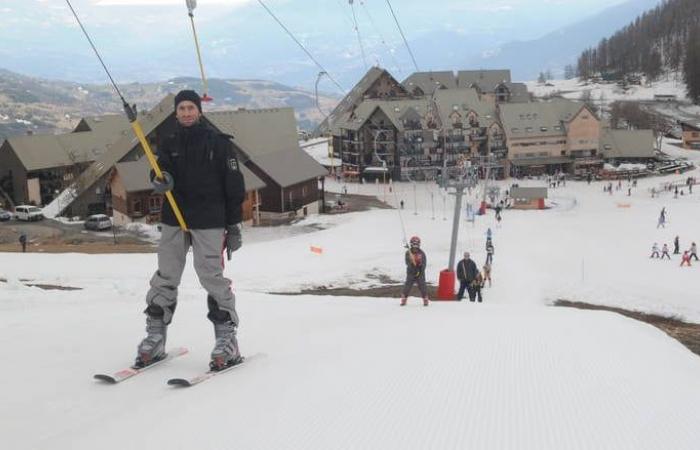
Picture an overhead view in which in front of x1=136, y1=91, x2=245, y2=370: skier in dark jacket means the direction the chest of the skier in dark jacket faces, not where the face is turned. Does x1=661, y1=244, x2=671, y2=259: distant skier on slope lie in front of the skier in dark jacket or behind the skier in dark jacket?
behind

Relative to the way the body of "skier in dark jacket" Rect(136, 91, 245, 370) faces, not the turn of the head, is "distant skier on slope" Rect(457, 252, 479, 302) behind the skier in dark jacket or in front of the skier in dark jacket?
behind

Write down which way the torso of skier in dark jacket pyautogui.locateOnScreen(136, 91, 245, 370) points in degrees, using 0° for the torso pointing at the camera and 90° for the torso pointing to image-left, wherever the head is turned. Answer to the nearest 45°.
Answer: approximately 45°
